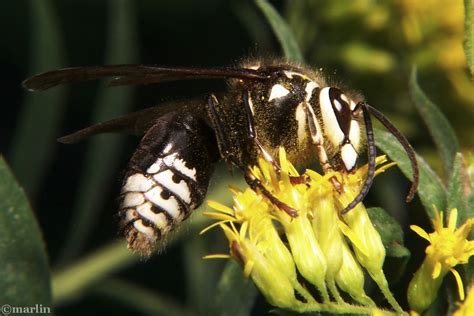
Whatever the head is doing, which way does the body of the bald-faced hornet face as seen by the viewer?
to the viewer's right

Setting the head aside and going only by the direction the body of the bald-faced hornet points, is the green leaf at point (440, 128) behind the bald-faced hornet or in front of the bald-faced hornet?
in front

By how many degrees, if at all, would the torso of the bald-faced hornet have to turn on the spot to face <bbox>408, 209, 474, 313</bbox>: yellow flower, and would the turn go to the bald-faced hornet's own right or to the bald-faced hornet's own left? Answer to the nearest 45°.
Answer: approximately 45° to the bald-faced hornet's own right
